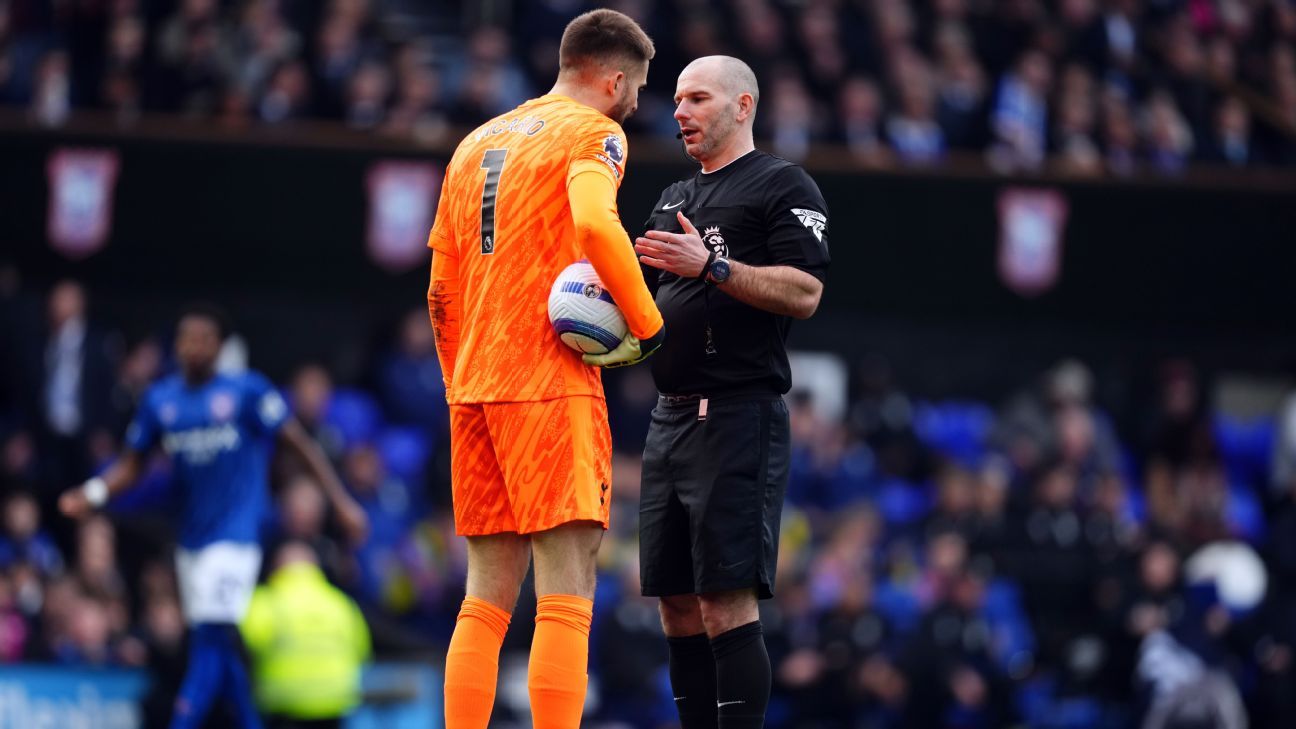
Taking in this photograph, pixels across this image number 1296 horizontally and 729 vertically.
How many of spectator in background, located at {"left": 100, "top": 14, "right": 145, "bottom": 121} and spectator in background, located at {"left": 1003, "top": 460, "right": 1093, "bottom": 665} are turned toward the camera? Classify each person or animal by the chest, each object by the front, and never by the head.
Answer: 2

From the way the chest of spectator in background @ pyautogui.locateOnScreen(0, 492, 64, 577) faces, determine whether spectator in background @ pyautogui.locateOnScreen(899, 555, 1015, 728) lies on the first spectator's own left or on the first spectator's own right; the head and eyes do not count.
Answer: on the first spectator's own left

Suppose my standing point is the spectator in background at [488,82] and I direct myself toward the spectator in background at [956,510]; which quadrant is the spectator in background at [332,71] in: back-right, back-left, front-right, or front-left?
back-right

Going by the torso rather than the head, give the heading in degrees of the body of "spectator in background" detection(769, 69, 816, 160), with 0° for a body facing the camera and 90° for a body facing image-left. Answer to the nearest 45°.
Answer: approximately 0°

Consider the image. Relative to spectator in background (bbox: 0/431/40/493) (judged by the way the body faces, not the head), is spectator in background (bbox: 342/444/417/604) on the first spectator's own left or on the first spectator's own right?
on the first spectator's own left
